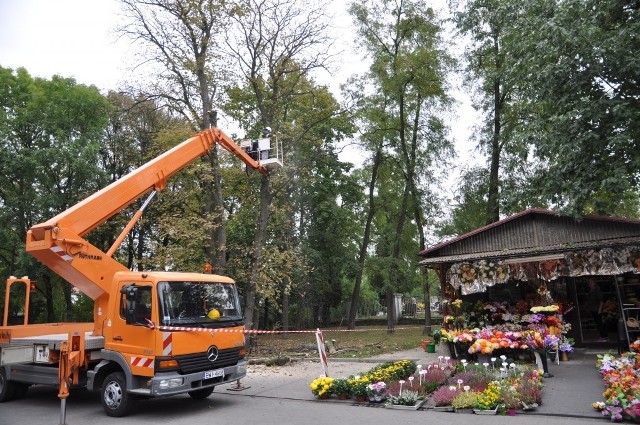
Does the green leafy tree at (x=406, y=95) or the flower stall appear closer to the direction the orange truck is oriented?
the flower stall

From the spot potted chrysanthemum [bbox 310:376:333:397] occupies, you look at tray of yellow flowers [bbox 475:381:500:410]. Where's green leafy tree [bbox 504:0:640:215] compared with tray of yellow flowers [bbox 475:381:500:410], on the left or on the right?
left

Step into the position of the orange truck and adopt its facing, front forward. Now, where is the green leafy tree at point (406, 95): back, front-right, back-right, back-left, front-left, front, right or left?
left

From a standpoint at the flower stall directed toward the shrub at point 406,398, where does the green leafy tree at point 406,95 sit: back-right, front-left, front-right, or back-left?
back-right

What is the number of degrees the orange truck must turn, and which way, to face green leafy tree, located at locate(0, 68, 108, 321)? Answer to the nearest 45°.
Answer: approximately 135° to its left

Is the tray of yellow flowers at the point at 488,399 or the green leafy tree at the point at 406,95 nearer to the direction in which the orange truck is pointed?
the tray of yellow flowers

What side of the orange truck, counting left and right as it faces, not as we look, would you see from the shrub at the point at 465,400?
front

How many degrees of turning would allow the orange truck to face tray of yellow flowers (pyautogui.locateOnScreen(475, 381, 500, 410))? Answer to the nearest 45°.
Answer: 0° — it already faces it

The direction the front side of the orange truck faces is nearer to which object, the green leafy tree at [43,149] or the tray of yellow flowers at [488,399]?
the tray of yellow flowers

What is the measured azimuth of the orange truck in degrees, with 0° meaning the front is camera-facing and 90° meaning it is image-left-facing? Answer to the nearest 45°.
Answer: approximately 315°

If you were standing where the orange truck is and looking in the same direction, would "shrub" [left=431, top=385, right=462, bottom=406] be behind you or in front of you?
in front

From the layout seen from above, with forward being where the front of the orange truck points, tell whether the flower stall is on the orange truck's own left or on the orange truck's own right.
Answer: on the orange truck's own left

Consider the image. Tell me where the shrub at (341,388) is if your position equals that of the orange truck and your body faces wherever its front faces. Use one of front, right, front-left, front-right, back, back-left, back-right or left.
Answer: front-left

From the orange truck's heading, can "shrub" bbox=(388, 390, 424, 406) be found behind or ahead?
ahead
